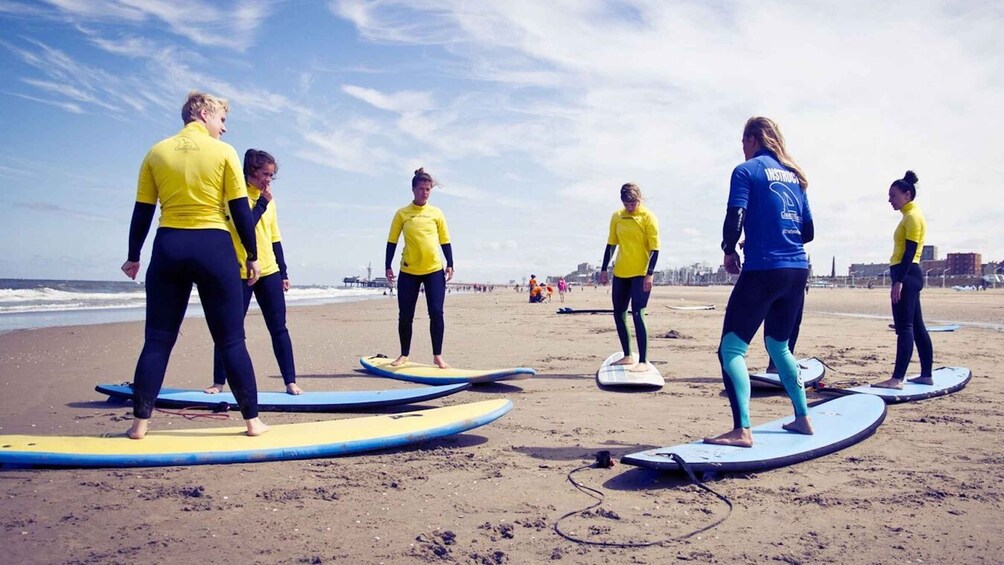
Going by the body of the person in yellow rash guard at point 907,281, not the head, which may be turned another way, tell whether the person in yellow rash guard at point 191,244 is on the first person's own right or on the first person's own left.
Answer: on the first person's own left

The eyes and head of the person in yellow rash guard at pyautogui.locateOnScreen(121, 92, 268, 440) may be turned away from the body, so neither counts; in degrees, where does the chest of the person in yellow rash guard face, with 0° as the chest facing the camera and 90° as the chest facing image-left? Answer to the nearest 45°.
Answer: approximately 180°

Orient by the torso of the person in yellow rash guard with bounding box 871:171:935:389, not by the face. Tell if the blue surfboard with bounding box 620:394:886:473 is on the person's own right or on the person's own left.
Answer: on the person's own left

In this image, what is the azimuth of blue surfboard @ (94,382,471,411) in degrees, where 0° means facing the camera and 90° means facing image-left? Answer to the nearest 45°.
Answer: approximately 270°

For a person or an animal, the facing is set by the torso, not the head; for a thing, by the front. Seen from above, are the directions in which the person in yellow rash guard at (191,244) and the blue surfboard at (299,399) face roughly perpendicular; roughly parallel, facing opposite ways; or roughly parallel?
roughly perpendicular

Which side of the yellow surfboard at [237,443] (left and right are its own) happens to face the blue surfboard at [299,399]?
left

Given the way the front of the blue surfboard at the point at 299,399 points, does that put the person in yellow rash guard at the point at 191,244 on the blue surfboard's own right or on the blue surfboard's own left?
on the blue surfboard's own right

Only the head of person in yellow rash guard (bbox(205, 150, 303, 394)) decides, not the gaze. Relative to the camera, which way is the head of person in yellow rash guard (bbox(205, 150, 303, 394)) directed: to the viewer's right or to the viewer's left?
to the viewer's right

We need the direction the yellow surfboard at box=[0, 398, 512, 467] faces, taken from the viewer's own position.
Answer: facing to the right of the viewer

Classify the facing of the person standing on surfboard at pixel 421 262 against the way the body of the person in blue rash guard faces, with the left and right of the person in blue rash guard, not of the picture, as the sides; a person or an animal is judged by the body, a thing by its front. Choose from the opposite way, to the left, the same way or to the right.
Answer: the opposite way

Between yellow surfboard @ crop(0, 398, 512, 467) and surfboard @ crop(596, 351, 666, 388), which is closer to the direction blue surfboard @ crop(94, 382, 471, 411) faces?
the surfboard

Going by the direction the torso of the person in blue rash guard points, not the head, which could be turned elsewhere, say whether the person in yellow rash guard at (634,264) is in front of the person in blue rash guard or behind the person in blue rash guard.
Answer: in front

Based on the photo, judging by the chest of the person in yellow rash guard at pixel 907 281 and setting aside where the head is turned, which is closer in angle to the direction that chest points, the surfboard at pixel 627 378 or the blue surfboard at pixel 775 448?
the surfboard

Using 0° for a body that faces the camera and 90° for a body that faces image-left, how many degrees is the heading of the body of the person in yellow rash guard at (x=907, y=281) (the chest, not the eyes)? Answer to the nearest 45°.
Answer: approximately 90°

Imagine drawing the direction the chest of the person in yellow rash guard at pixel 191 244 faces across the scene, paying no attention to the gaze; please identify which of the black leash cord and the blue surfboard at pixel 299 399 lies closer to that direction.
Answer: the blue surfboard

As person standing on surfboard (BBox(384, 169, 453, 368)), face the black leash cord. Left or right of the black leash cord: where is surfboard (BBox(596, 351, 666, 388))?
left
